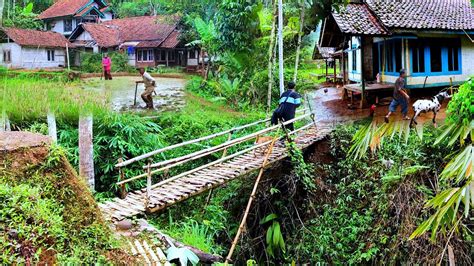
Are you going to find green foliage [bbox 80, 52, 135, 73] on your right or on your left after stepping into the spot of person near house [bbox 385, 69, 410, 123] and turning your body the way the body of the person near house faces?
on your right

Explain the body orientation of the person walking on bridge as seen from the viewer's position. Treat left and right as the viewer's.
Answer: facing away from the viewer and to the right of the viewer
